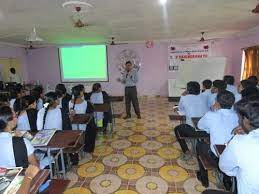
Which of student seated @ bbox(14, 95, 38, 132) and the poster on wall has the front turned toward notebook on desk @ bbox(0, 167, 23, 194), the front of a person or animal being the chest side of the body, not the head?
the poster on wall

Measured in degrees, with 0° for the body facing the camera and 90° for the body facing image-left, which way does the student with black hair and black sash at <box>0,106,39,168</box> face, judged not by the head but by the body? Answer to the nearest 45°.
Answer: approximately 225°

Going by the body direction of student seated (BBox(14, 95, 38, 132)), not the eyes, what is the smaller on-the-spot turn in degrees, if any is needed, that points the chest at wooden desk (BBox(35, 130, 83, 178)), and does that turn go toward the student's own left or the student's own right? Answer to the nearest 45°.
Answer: approximately 90° to the student's own right

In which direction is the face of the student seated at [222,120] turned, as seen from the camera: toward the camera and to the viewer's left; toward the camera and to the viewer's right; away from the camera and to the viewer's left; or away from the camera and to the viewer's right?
away from the camera and to the viewer's left

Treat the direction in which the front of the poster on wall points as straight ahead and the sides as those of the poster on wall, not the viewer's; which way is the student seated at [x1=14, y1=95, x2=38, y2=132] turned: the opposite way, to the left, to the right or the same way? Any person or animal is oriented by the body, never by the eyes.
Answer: the opposite way

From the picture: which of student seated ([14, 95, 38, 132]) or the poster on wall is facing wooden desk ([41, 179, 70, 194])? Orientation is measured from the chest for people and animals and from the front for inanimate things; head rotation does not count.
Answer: the poster on wall

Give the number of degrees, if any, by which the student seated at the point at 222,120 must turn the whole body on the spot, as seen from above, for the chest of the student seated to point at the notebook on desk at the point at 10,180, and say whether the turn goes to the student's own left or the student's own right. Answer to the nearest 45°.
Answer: approximately 90° to the student's own left

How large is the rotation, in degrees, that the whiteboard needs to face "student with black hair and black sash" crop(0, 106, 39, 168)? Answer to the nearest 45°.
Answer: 0° — it already faces them

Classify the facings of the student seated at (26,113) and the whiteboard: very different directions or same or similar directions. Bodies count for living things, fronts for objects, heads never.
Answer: very different directions

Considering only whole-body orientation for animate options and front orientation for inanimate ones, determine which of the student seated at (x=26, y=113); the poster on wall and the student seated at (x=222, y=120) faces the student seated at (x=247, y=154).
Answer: the poster on wall

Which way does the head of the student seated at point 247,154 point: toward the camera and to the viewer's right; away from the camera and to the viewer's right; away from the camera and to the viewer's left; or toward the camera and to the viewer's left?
away from the camera and to the viewer's left

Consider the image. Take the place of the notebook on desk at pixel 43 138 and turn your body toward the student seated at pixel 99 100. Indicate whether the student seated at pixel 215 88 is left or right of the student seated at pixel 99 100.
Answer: right
